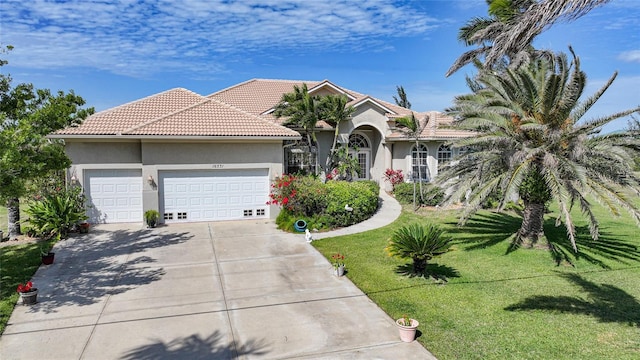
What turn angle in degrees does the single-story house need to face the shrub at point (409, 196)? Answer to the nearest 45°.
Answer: approximately 90° to its left

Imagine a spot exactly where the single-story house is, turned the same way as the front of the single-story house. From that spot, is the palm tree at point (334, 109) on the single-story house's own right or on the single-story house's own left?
on the single-story house's own left

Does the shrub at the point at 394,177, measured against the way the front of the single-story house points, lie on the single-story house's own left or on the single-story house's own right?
on the single-story house's own left

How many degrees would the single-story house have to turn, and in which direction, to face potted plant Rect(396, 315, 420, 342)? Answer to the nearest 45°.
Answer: approximately 45° to its left

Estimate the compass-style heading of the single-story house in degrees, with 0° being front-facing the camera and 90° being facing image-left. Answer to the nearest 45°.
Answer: approximately 0°

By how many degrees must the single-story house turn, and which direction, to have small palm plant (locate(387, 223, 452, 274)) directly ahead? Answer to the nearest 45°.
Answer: approximately 45° to its left

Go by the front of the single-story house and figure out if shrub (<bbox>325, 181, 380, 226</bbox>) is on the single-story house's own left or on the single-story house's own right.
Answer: on the single-story house's own left
